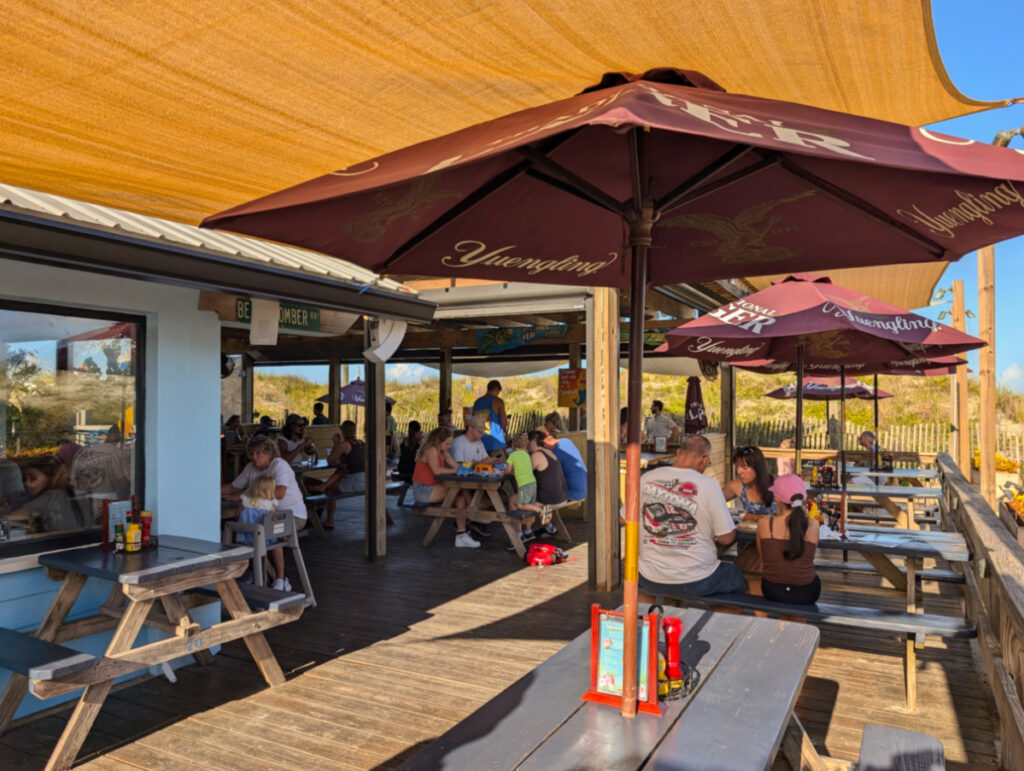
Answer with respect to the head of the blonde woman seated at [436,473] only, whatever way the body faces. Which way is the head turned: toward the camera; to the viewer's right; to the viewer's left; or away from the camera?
to the viewer's right

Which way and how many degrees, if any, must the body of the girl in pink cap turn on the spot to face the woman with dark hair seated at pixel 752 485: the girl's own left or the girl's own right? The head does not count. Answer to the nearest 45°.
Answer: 0° — they already face them

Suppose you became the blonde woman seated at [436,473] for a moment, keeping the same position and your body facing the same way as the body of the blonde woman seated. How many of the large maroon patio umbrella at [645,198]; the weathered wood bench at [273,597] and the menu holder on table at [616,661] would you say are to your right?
3

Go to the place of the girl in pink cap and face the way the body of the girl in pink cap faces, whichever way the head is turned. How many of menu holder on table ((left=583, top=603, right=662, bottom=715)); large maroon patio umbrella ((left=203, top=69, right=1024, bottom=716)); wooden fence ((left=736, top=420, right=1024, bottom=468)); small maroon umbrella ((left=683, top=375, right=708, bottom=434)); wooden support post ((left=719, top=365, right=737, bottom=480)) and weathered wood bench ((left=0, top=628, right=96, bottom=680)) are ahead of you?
3

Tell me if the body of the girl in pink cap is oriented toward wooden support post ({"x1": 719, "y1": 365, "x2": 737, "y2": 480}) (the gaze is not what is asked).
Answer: yes

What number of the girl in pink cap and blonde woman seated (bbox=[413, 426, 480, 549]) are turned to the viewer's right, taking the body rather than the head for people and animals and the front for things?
1

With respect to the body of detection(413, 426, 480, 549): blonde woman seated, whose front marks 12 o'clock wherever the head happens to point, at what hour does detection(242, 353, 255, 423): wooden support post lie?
The wooden support post is roughly at 8 o'clock from the blonde woman seated.

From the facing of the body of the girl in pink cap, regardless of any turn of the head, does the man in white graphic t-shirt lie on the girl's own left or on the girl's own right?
on the girl's own left

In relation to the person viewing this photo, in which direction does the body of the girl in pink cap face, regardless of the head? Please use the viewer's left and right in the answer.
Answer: facing away from the viewer

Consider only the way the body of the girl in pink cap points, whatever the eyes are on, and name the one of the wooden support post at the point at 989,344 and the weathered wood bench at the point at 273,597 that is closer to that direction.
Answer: the wooden support post

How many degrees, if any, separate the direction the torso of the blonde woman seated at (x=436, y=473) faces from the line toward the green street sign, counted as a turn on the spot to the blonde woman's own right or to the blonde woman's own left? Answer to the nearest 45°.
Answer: approximately 135° to the blonde woman's own right

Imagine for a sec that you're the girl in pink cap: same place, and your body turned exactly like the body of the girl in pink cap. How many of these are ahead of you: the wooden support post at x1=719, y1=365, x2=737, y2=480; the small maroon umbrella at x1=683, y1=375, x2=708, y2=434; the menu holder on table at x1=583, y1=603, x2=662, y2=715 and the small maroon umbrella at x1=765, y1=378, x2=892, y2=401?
3

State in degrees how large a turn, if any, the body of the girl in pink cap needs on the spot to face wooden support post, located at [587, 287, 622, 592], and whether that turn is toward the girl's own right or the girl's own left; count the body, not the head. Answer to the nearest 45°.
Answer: approximately 45° to the girl's own left

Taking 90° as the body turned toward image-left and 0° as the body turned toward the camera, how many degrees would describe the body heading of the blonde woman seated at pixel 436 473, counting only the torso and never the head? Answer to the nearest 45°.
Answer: approximately 270°
